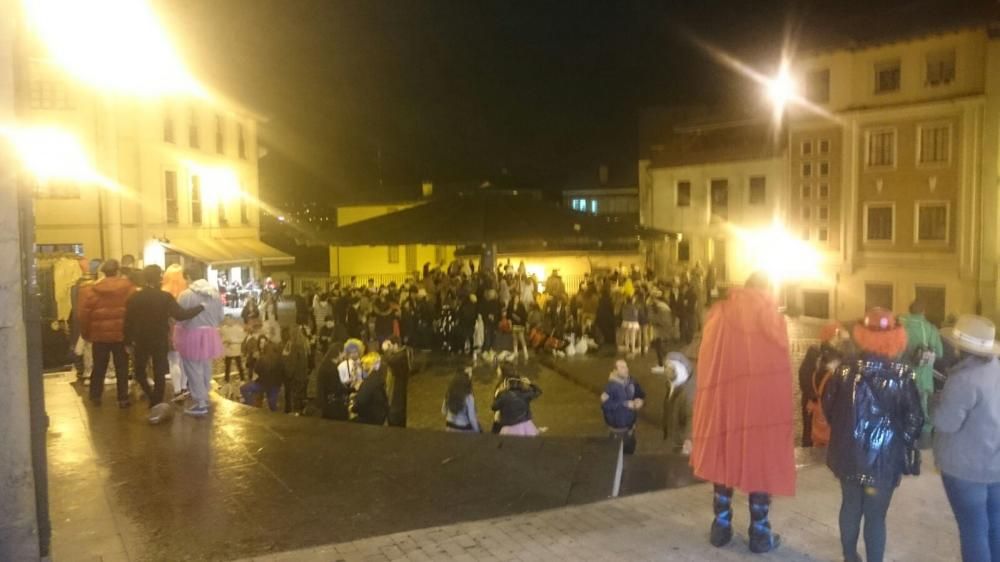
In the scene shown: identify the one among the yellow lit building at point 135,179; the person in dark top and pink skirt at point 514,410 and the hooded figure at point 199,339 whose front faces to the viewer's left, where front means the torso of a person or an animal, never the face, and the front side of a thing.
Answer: the hooded figure

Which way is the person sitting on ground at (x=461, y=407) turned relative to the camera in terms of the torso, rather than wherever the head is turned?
away from the camera

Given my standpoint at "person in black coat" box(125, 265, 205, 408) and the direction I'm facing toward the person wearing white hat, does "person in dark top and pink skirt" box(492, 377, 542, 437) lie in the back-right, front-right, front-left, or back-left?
front-left

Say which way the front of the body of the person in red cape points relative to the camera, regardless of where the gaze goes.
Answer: away from the camera

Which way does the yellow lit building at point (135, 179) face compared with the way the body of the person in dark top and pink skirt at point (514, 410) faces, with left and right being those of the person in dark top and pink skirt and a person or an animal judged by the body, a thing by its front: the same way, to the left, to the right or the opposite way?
to the right

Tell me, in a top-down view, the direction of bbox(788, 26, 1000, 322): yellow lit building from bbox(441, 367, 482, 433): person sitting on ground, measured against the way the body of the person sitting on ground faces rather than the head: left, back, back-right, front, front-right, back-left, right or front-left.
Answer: front-right

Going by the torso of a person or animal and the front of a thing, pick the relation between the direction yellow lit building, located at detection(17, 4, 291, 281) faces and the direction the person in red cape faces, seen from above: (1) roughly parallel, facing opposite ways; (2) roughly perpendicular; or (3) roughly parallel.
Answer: roughly perpendicular

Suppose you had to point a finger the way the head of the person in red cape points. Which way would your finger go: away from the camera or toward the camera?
away from the camera

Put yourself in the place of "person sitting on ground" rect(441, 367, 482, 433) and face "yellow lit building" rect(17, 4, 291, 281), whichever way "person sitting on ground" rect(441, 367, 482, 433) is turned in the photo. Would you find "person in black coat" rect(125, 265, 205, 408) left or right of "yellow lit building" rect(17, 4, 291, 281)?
left

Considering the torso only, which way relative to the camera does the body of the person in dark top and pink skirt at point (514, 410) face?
away from the camera

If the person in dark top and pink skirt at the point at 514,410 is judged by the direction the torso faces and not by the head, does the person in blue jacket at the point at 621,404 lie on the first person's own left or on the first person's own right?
on the first person's own right

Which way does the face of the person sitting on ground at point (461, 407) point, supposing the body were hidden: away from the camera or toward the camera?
away from the camera

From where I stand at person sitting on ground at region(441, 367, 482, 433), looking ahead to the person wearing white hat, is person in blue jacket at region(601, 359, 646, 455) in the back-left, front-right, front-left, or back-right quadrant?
front-left
